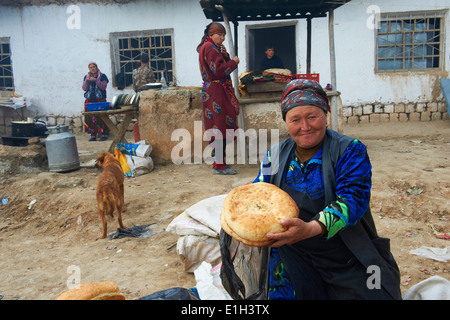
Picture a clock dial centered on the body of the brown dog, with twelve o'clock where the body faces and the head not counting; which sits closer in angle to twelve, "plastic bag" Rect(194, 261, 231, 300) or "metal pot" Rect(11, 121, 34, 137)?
the metal pot

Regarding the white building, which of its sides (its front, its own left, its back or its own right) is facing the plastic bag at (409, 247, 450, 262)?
front

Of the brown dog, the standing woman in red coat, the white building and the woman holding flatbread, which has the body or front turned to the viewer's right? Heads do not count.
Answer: the standing woman in red coat

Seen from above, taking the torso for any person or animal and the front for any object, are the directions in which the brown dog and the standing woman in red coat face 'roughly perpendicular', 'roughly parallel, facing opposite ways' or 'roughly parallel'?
roughly perpendicular

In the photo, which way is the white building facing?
toward the camera

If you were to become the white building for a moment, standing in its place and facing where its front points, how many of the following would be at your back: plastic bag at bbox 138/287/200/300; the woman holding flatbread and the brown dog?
0

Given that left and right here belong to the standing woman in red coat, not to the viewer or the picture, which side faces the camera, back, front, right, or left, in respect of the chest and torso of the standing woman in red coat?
right

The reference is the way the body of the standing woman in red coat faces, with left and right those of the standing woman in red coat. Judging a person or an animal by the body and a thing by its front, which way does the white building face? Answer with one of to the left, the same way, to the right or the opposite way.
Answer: to the right

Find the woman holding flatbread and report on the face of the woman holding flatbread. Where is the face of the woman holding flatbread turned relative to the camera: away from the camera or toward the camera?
toward the camera

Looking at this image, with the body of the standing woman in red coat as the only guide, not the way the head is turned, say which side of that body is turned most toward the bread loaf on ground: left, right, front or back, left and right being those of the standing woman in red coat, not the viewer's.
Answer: right

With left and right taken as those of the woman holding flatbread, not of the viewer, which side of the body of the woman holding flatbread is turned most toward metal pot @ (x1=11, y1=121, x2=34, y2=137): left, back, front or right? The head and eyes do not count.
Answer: right

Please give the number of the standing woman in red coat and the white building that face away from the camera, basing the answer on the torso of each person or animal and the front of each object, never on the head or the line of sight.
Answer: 0

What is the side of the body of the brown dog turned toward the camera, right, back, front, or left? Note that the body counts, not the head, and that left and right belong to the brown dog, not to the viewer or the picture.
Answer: back

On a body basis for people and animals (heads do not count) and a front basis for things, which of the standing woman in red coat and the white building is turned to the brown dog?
the white building
